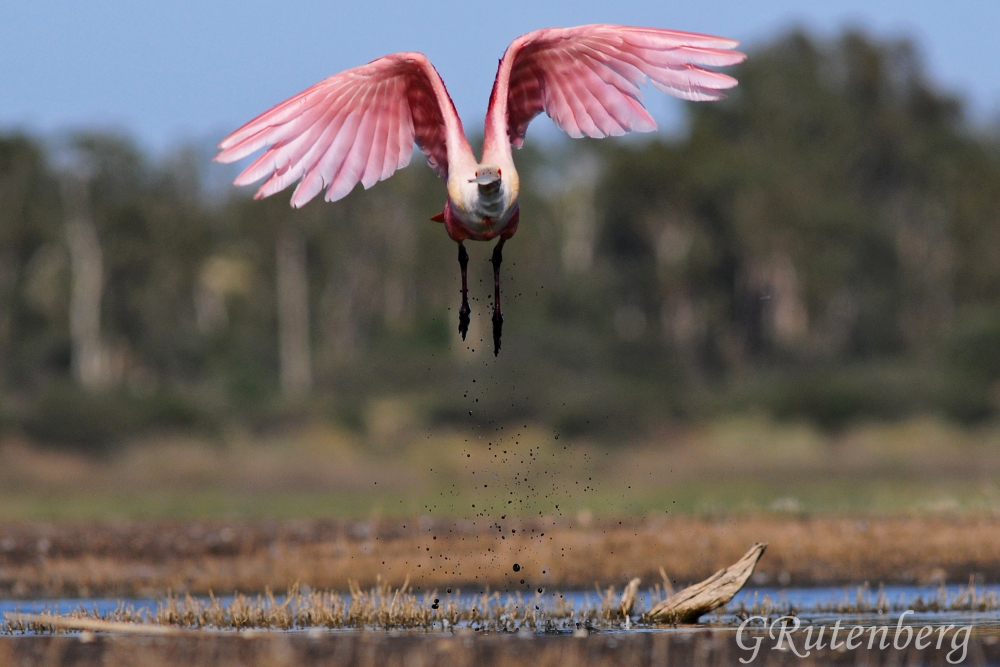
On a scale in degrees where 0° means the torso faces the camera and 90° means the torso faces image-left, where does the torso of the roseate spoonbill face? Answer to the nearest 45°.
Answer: approximately 0°

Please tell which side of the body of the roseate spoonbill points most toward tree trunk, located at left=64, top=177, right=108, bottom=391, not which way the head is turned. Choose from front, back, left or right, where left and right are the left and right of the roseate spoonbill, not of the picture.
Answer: back
